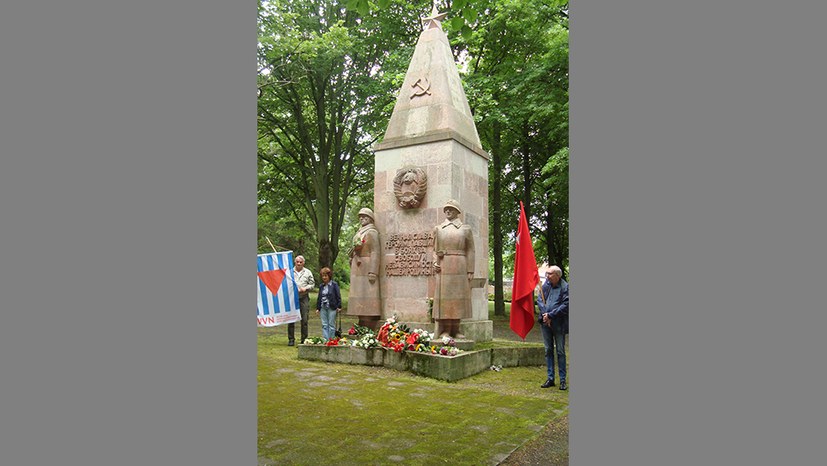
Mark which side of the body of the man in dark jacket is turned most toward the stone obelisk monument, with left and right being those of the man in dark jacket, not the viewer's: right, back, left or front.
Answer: right

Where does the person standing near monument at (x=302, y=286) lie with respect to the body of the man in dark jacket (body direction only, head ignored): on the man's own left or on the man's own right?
on the man's own right

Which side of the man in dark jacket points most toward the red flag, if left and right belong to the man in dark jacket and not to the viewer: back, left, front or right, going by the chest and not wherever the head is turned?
right

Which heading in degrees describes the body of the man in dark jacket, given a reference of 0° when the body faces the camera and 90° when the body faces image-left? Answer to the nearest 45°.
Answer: approximately 45°

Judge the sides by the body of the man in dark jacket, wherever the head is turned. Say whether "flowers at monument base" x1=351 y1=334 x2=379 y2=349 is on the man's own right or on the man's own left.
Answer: on the man's own right

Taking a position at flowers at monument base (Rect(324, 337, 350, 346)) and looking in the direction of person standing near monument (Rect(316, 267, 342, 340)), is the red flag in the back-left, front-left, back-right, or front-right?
back-right
